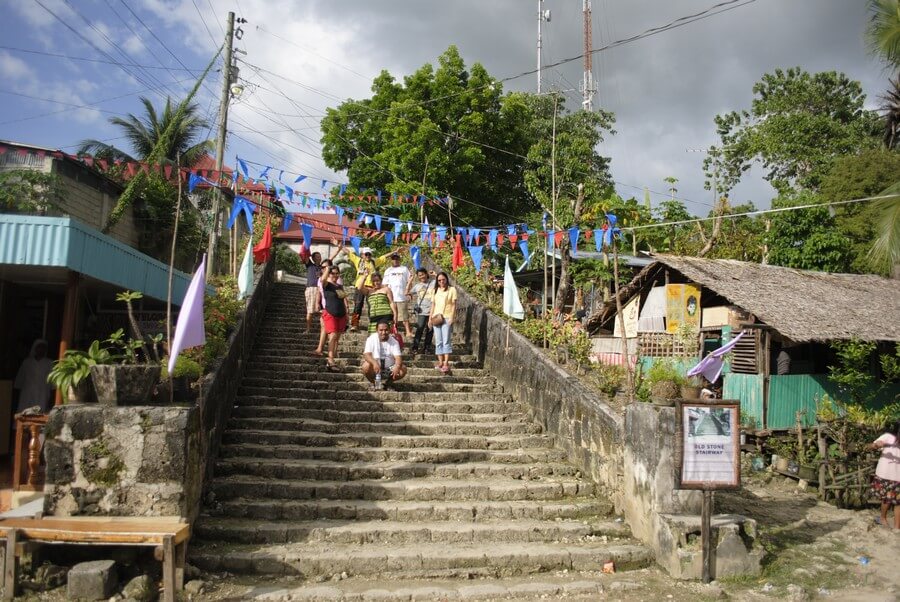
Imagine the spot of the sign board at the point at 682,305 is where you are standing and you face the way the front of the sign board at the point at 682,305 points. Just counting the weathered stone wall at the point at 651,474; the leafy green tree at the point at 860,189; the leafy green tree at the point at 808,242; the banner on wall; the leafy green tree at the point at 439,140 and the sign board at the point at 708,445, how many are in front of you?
2

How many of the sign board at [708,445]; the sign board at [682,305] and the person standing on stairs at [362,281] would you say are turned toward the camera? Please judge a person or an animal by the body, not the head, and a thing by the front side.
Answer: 3

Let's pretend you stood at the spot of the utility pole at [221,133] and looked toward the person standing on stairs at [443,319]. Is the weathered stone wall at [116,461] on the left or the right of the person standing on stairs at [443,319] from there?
right

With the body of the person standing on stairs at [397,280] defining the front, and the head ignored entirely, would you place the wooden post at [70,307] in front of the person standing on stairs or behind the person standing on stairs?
in front

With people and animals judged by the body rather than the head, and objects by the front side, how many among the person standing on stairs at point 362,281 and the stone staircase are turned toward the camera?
2

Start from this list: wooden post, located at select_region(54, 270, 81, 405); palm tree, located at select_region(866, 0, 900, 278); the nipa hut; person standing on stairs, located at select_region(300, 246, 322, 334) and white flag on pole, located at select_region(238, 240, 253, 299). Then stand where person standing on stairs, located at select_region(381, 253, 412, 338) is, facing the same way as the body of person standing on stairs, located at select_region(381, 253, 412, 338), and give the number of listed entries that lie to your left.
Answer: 2

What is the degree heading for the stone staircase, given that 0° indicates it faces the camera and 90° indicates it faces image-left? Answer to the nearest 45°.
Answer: approximately 0°

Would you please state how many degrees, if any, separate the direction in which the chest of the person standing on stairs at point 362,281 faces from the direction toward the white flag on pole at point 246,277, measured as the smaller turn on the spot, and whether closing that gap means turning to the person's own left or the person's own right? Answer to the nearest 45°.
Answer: approximately 45° to the person's own right

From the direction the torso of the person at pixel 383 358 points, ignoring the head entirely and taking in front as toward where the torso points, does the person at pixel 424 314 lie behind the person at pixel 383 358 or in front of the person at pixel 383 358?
behind

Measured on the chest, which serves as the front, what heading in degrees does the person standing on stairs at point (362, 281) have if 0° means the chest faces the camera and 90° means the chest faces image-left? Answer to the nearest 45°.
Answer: approximately 0°

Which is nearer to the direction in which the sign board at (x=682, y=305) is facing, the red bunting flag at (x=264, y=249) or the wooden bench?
the wooden bench
